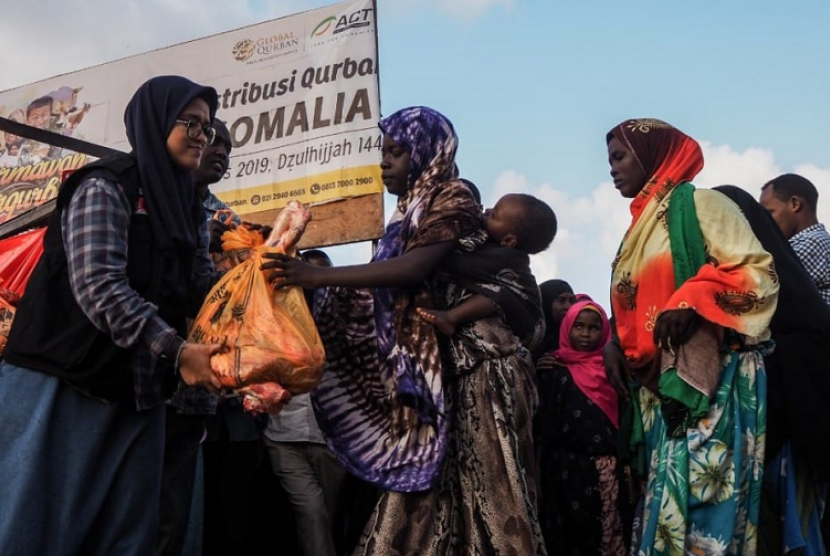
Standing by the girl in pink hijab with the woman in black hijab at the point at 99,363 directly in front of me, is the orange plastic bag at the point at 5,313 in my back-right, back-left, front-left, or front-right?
front-right

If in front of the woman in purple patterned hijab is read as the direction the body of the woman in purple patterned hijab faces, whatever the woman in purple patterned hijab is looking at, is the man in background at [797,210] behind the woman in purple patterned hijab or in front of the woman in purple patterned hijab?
behind

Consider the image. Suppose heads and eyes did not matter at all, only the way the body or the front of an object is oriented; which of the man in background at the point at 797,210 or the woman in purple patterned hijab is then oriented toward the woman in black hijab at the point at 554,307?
the man in background

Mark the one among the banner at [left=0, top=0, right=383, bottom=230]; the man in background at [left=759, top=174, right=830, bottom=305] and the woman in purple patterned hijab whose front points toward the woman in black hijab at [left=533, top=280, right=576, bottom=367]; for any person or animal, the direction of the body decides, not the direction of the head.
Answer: the man in background

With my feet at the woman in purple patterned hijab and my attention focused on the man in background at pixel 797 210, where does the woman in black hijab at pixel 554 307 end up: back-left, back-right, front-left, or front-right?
front-left

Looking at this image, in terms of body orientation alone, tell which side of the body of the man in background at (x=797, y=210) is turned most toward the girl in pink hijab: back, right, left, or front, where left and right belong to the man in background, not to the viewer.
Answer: front

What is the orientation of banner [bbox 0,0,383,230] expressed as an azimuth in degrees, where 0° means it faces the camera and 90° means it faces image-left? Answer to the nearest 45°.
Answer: approximately 45°

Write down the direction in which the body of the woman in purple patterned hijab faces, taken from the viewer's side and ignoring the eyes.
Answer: to the viewer's left

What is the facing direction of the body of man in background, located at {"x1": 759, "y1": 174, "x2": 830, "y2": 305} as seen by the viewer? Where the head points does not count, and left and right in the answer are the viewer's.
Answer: facing to the left of the viewer

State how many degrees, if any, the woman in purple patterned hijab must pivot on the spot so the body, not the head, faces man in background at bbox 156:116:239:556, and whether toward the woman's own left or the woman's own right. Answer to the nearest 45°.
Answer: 0° — they already face them

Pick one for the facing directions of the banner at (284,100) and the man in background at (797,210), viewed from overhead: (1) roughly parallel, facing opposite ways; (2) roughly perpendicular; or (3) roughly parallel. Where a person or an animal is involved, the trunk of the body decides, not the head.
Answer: roughly perpendicular

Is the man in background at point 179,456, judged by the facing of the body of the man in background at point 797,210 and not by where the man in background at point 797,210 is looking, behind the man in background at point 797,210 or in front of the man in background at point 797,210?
in front

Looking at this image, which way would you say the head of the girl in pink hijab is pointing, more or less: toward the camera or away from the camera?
toward the camera
